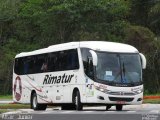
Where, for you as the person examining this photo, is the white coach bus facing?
facing the viewer and to the right of the viewer
